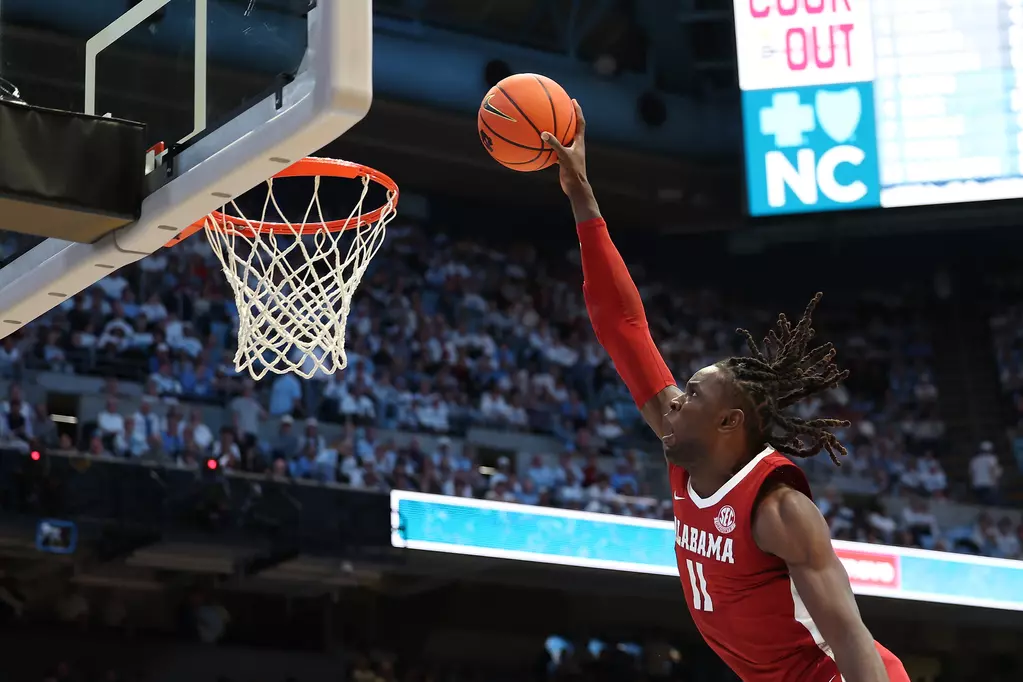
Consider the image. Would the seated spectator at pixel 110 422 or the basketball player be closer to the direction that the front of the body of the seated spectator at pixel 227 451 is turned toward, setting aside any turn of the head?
the basketball player

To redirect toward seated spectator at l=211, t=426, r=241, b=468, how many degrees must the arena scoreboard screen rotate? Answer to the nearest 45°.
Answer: approximately 45° to its right

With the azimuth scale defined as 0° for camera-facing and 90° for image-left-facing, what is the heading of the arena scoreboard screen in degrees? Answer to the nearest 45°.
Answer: approximately 0°

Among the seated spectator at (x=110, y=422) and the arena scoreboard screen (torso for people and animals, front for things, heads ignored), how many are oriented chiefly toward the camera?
2

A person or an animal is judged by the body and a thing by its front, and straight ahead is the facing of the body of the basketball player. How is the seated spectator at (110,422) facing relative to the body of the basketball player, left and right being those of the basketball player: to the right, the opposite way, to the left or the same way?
to the left

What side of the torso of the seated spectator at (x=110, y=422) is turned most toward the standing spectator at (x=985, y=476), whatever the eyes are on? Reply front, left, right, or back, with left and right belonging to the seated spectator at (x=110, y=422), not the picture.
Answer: left

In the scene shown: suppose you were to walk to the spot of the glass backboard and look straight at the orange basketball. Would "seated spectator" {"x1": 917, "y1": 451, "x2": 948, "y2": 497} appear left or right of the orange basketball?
left
